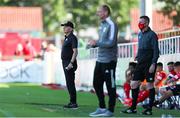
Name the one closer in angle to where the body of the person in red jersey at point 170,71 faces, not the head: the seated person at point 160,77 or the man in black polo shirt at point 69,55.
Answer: the man in black polo shirt

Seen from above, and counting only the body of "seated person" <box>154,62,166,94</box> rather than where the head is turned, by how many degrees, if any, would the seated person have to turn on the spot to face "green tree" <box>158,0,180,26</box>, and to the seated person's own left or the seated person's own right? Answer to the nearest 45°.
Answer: approximately 135° to the seated person's own right

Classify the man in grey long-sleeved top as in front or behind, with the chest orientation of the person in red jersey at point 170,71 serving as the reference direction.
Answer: in front
